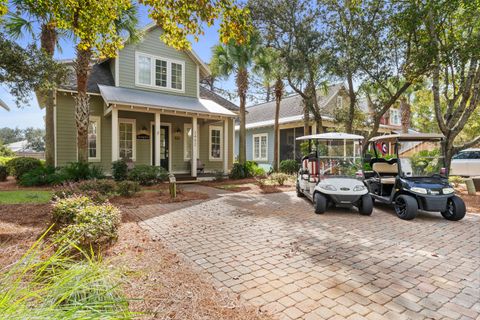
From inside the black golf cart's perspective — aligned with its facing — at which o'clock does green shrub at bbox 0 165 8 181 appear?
The green shrub is roughly at 4 o'clock from the black golf cart.

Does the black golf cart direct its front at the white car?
no

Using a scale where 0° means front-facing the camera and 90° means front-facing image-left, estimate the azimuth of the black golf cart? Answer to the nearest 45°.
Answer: approximately 315°

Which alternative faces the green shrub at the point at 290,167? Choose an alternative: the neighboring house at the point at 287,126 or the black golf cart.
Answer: the neighboring house

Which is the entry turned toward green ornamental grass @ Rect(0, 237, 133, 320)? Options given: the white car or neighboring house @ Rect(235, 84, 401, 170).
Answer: the neighboring house

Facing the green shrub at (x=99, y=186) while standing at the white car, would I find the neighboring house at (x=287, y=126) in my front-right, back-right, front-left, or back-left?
front-right

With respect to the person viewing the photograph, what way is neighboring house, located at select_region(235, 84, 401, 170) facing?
facing the viewer

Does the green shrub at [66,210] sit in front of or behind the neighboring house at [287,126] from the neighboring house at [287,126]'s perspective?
in front

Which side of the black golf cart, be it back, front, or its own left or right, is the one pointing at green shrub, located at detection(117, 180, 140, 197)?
right

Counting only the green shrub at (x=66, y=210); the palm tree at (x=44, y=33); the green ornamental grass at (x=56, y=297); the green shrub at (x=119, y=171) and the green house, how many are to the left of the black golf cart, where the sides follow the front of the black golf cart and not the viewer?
0

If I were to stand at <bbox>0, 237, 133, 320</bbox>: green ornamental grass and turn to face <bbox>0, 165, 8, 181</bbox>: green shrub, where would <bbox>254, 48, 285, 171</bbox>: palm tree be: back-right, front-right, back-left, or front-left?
front-right

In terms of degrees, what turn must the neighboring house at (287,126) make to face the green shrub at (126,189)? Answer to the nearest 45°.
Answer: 0° — it already faces it

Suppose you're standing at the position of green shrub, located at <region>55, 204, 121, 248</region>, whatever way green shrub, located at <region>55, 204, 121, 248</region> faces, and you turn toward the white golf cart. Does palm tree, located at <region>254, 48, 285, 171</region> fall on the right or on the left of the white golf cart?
left

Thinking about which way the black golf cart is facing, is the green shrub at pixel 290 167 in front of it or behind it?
behind
